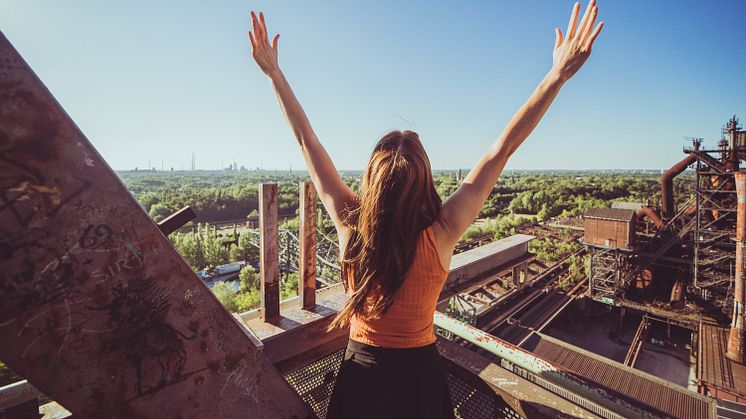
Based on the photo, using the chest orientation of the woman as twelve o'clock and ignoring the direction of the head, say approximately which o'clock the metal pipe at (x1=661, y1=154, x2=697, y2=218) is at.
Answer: The metal pipe is roughly at 1 o'clock from the woman.

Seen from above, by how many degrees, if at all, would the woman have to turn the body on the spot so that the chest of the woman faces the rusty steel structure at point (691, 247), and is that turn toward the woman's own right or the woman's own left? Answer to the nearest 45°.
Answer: approximately 45° to the woman's own right

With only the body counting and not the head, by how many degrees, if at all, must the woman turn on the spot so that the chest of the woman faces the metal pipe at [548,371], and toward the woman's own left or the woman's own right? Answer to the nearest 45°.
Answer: approximately 45° to the woman's own right

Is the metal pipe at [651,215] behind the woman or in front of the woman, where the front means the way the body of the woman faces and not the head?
in front

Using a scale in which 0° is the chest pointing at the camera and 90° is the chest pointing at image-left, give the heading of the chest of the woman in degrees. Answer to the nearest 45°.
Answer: approximately 180°

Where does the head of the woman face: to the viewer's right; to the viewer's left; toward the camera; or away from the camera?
away from the camera

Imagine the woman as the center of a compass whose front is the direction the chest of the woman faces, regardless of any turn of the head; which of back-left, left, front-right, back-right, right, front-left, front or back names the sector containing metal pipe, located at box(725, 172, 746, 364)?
front-right
